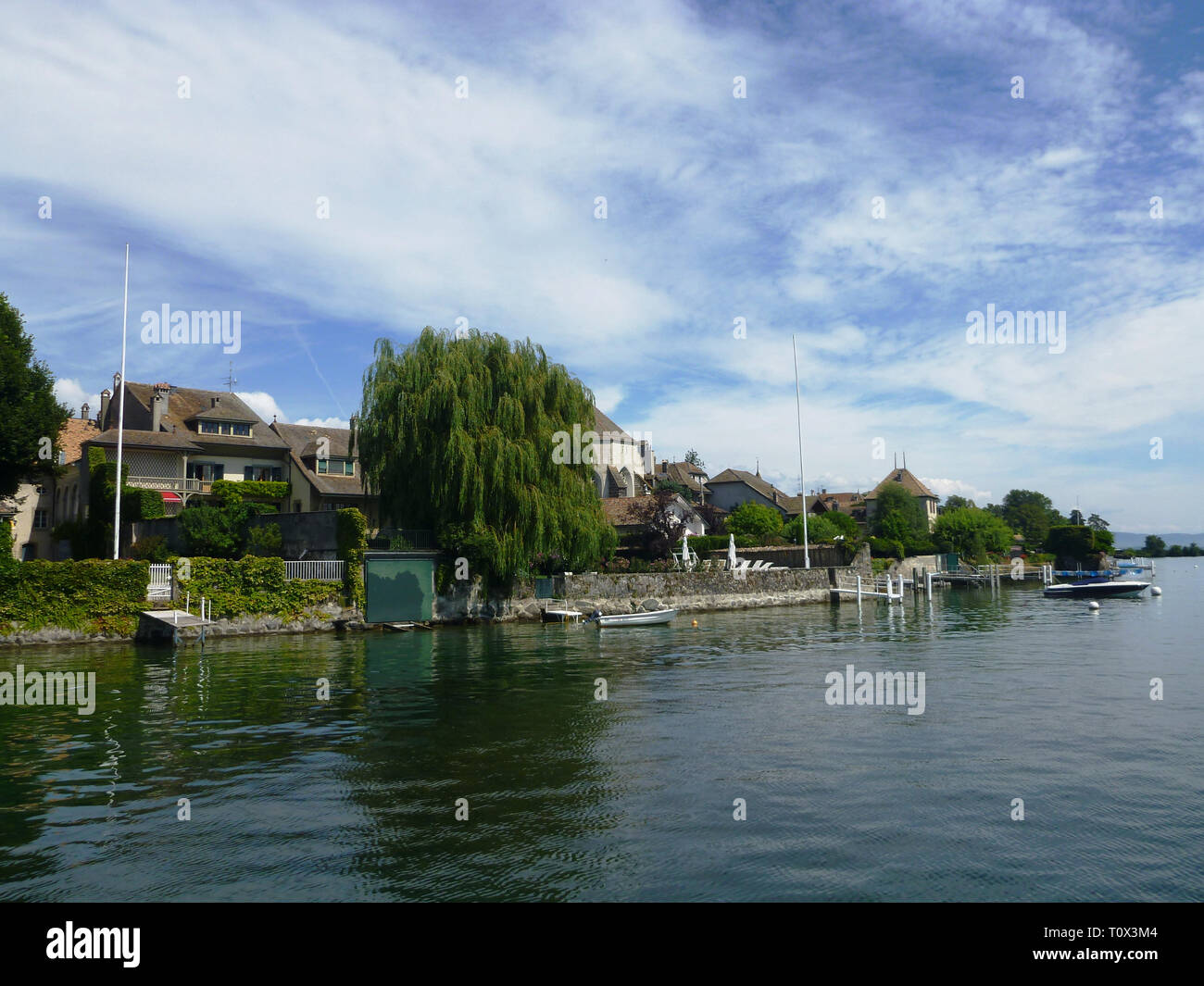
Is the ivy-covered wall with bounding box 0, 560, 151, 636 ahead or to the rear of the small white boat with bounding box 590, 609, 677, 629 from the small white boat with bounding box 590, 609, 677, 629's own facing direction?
to the rear

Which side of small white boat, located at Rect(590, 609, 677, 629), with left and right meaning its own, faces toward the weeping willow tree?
back

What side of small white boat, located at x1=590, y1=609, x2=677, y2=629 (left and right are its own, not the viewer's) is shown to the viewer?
right

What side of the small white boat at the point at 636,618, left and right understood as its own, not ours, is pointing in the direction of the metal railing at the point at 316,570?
back

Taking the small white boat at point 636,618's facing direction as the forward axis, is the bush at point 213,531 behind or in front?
behind

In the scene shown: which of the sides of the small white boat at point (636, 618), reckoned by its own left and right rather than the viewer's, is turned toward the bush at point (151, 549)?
back
